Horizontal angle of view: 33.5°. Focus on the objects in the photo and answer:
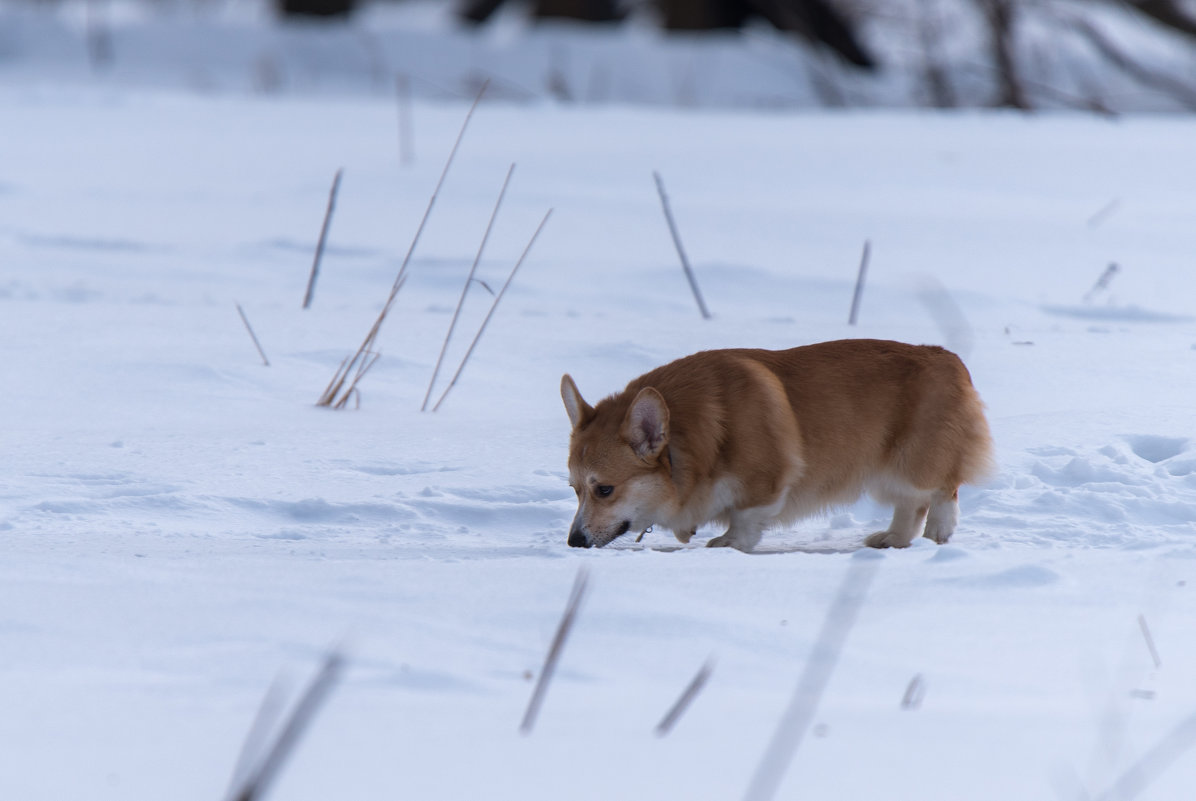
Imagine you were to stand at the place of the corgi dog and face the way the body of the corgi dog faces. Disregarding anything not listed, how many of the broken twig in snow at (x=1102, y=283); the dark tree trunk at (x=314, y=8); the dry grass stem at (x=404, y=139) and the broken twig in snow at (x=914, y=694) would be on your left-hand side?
1

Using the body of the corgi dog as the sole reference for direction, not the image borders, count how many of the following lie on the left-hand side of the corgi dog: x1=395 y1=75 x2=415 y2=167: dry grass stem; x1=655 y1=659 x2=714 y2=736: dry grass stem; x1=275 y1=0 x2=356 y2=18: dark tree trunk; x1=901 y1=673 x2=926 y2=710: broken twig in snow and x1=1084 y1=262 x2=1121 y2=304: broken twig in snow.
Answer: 2

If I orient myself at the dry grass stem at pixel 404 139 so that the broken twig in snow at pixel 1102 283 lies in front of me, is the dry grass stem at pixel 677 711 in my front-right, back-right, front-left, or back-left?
front-right

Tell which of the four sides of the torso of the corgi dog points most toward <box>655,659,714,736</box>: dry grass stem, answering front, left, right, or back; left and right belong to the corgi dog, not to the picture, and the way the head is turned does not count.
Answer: left

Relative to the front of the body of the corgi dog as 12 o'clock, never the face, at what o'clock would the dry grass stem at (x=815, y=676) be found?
The dry grass stem is roughly at 9 o'clock from the corgi dog.

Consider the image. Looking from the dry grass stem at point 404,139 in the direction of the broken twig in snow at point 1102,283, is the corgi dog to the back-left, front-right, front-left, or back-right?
front-right

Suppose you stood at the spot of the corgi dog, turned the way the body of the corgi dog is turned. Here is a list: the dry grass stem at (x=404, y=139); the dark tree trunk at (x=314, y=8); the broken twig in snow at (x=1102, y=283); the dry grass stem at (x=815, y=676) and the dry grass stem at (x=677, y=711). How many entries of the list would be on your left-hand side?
2

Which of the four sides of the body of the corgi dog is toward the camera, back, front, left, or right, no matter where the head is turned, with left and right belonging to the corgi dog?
left

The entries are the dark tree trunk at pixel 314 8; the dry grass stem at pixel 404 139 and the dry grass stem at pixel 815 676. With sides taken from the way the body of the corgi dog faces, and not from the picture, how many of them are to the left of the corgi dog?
1

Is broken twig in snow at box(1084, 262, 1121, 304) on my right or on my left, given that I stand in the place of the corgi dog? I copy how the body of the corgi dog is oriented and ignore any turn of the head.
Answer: on my right
